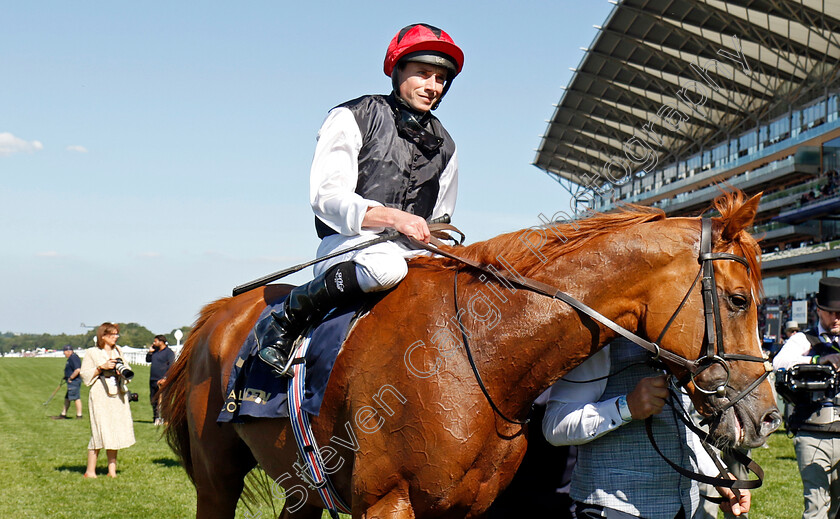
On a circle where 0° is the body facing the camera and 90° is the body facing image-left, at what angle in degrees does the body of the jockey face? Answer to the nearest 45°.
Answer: approximately 315°

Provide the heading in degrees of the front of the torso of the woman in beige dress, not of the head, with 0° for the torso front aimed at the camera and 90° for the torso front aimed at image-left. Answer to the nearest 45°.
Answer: approximately 315°

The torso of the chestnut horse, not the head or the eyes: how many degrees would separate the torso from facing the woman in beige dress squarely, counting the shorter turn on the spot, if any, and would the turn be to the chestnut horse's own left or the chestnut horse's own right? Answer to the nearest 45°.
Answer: approximately 180°

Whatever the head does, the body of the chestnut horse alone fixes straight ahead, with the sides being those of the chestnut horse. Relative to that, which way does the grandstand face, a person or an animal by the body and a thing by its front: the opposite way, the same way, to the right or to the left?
to the right

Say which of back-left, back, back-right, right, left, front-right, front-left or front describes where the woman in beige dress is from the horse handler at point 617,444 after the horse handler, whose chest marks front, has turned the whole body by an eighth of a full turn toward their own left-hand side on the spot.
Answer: back-left
